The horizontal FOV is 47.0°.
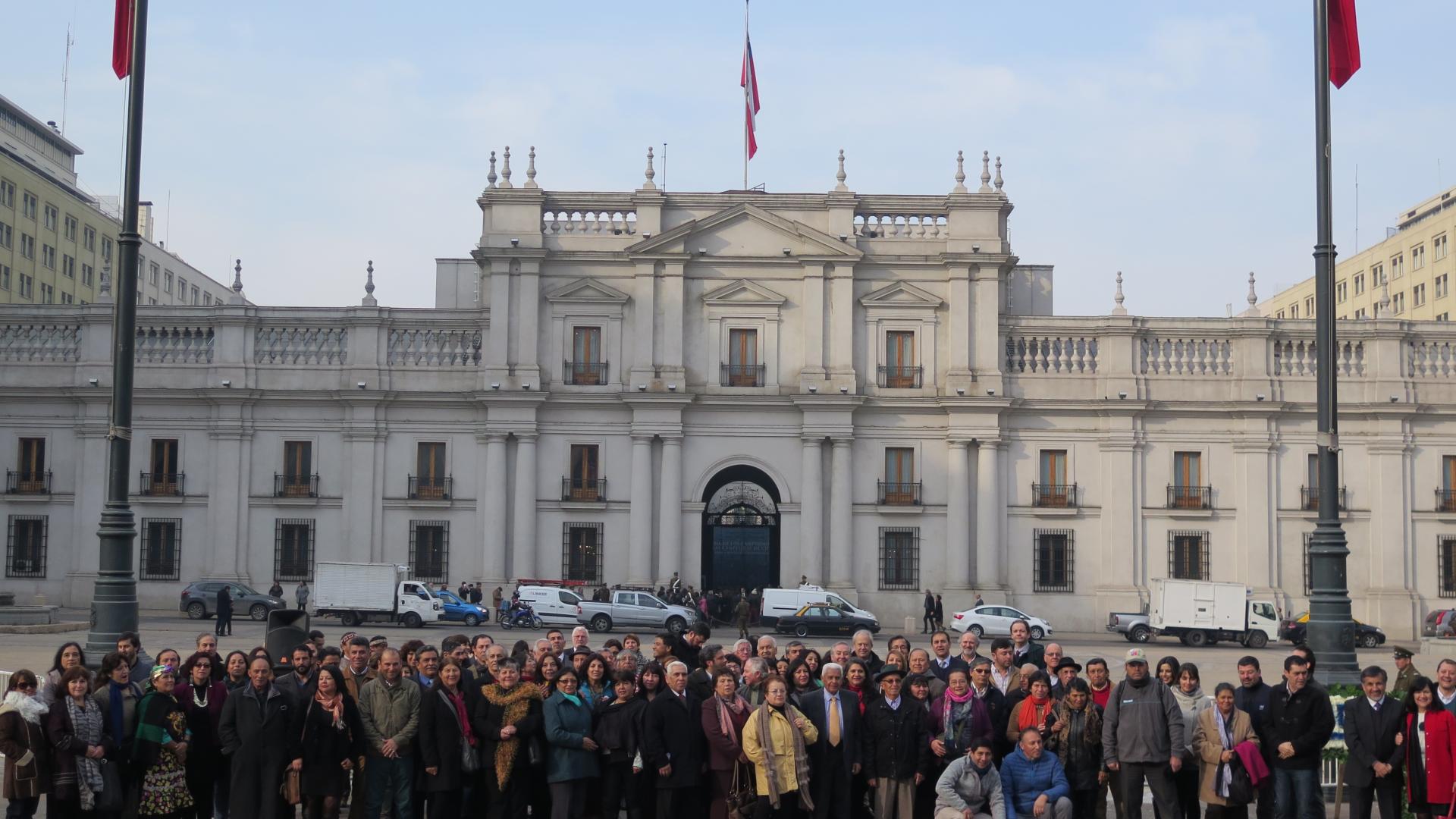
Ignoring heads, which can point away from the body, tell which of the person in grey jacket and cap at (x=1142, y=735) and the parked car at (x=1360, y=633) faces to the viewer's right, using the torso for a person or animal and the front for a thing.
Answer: the parked car

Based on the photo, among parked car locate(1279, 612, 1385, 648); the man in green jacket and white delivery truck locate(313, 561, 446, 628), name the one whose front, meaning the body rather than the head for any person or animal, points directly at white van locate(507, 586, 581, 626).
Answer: the white delivery truck

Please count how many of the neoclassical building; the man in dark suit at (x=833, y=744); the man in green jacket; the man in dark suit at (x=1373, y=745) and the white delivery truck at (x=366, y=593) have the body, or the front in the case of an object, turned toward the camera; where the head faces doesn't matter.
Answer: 4

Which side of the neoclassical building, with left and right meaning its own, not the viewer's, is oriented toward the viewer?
front

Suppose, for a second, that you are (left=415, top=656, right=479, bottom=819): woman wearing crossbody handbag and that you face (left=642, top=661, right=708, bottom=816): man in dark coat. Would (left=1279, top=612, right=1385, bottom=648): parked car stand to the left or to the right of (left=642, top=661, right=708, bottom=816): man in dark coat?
left

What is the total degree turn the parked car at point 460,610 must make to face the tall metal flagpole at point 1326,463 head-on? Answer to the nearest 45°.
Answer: approximately 90° to its right

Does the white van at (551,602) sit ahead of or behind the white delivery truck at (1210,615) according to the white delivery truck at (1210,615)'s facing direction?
behind

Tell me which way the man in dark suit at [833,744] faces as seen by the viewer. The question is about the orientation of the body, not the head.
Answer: toward the camera

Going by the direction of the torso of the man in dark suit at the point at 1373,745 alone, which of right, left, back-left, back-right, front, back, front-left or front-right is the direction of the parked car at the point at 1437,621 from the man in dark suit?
back

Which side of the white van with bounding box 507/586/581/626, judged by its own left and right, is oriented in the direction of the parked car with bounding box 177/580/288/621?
back

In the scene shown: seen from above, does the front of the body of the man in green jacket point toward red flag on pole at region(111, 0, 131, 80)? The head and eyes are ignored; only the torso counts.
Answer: no

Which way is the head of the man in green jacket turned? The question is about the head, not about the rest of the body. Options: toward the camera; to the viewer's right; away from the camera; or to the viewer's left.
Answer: toward the camera

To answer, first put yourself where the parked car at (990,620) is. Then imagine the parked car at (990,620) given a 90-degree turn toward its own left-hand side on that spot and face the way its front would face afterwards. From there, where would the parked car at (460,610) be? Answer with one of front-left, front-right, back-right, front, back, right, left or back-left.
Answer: left

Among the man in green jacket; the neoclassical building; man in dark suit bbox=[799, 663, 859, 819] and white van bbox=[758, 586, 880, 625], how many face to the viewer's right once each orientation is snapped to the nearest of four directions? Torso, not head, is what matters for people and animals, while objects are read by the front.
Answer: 1

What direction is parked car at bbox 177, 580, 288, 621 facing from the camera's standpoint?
to the viewer's right

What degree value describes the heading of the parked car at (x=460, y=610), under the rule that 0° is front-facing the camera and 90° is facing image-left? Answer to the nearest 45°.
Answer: approximately 270°

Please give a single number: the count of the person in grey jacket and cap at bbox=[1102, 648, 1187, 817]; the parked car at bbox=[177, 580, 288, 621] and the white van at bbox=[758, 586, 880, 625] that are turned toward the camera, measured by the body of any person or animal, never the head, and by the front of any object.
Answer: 1

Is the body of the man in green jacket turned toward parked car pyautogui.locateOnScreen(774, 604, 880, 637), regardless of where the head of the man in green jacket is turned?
no

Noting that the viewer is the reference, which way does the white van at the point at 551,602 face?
facing to the right of the viewer

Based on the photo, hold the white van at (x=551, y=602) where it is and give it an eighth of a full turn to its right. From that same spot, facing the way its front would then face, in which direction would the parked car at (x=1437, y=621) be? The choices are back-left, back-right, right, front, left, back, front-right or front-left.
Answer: front-left

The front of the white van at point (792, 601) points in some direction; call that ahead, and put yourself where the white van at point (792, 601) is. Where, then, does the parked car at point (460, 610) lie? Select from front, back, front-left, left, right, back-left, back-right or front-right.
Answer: back
